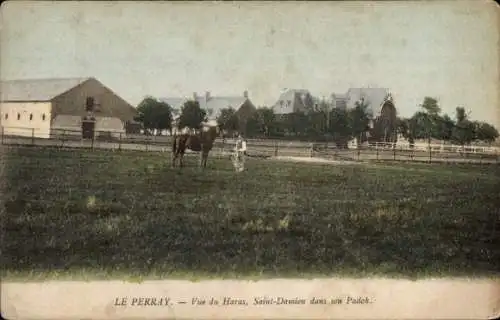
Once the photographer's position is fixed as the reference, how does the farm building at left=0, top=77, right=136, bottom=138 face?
facing the viewer and to the right of the viewer

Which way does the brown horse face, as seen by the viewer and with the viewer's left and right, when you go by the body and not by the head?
facing to the right of the viewer

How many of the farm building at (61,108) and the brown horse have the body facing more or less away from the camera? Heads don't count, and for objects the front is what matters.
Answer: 0
